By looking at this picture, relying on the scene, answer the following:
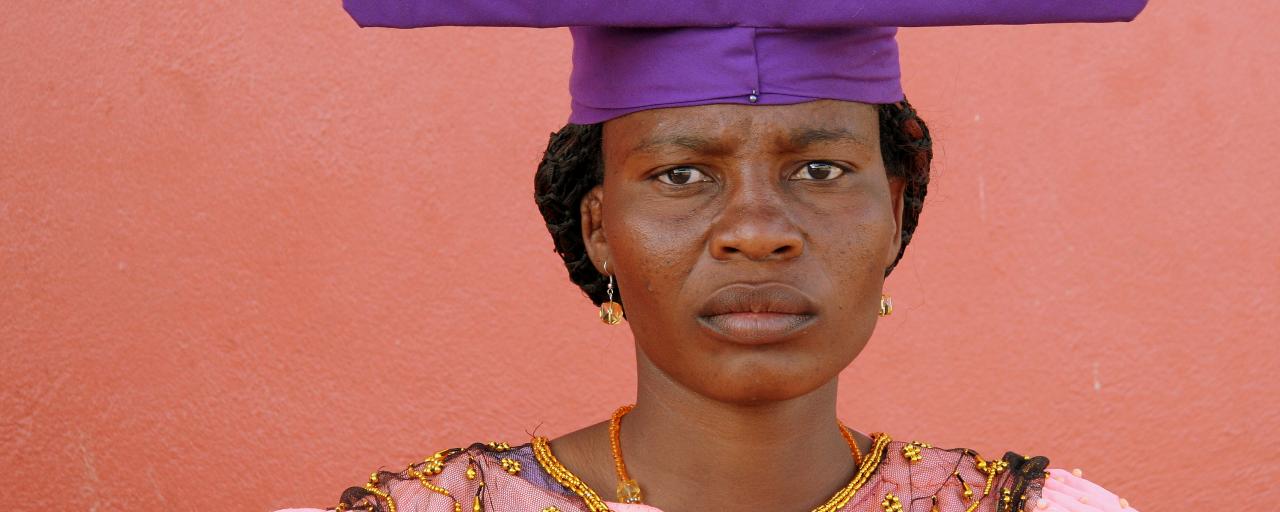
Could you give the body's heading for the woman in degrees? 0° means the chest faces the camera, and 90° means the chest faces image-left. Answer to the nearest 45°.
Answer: approximately 0°
